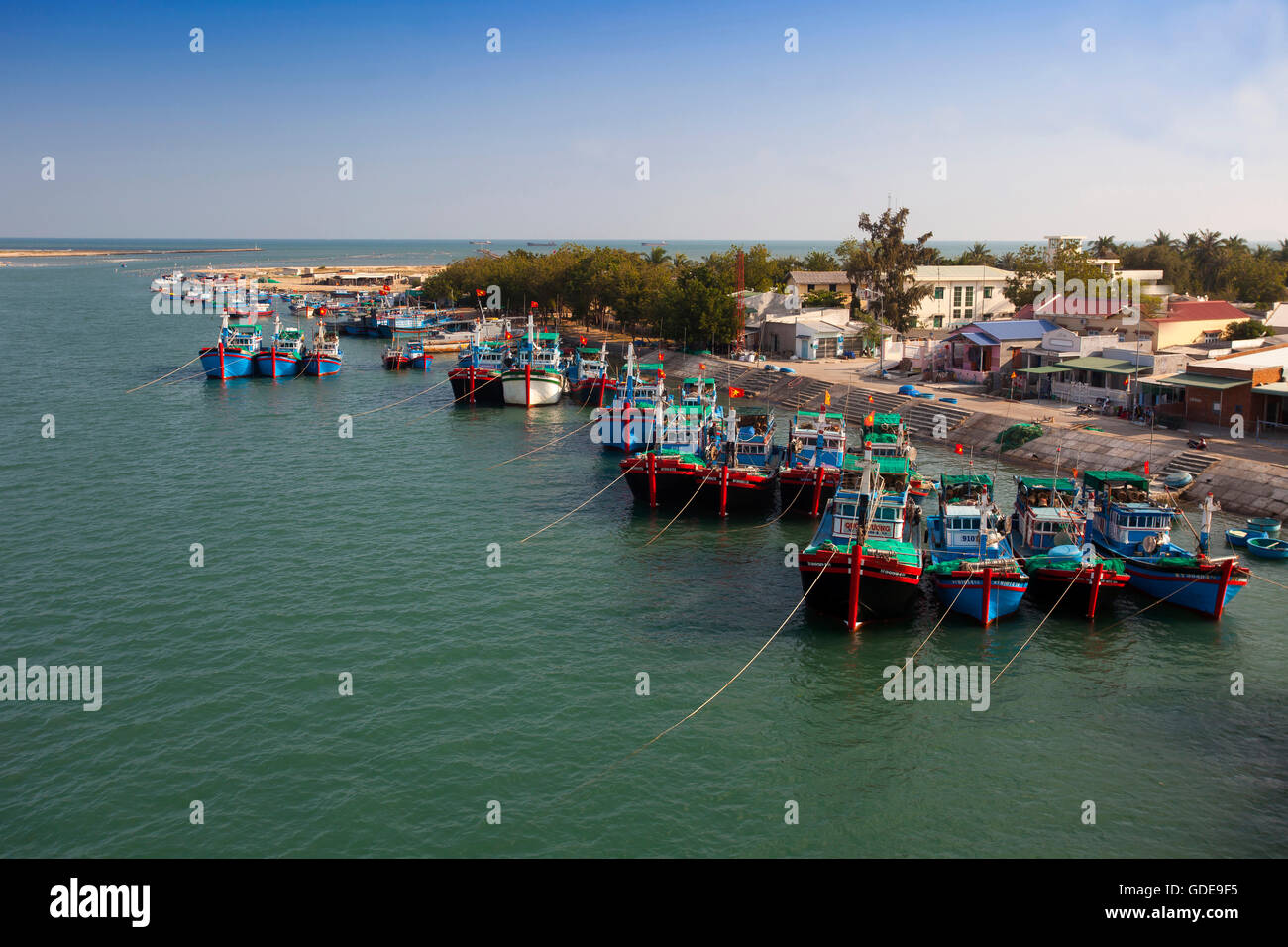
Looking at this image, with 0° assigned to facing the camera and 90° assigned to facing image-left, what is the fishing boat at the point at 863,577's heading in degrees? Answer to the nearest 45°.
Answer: approximately 0°

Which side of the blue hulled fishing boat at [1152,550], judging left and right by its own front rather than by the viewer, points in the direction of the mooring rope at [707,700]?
right

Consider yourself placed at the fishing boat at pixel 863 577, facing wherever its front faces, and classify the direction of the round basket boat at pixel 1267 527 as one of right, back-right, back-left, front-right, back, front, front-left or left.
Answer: back-left

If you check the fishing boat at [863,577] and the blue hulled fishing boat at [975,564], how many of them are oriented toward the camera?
2

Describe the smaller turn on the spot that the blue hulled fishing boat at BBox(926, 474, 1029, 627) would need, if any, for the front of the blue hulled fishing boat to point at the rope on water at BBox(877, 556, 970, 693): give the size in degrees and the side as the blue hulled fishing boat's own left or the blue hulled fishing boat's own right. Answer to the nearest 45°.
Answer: approximately 45° to the blue hulled fishing boat's own right

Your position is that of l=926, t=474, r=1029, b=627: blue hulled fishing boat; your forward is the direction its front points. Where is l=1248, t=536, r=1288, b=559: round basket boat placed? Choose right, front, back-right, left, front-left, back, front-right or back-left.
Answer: back-left

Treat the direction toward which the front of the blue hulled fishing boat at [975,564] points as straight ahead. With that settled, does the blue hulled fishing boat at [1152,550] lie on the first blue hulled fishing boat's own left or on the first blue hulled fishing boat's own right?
on the first blue hulled fishing boat's own left

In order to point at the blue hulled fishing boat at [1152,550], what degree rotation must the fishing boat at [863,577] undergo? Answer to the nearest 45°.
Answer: approximately 135° to its left

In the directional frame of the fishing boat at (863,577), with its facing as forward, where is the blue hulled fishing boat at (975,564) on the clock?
The blue hulled fishing boat is roughly at 8 o'clock from the fishing boat.
